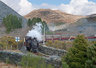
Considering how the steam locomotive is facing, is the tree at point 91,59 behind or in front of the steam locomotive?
in front

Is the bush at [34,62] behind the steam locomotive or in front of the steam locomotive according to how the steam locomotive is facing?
in front

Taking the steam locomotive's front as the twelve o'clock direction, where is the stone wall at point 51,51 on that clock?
The stone wall is roughly at 12 o'clock from the steam locomotive.
